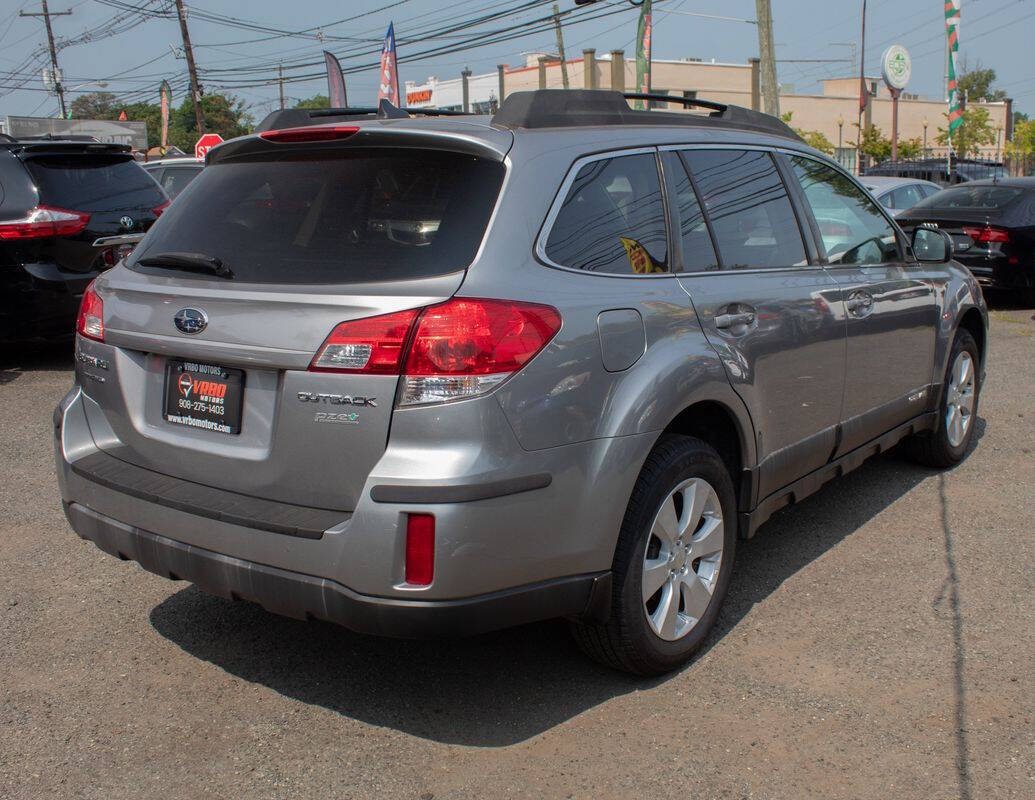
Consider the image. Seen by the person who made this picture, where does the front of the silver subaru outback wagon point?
facing away from the viewer and to the right of the viewer

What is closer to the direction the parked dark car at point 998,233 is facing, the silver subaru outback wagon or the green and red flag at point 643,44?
the green and red flag

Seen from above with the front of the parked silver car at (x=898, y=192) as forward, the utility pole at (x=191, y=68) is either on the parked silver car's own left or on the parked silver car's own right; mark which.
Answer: on the parked silver car's own left

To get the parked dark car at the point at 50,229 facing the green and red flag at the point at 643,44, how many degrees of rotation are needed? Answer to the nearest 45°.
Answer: approximately 90° to its right

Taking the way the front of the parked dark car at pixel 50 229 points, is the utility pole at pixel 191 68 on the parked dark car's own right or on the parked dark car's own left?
on the parked dark car's own right

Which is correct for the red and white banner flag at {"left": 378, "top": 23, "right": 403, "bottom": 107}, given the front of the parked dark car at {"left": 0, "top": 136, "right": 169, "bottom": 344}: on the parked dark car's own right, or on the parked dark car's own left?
on the parked dark car's own right

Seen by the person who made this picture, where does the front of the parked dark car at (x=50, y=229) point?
facing away from the viewer and to the left of the viewer

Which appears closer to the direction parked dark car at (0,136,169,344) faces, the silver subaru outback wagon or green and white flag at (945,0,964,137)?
the green and white flag

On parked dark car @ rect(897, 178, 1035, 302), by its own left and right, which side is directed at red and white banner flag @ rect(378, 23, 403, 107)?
left

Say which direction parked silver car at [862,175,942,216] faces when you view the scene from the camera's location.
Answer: facing away from the viewer and to the right of the viewer

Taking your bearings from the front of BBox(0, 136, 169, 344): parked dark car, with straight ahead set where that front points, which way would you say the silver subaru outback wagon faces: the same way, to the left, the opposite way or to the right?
to the right
